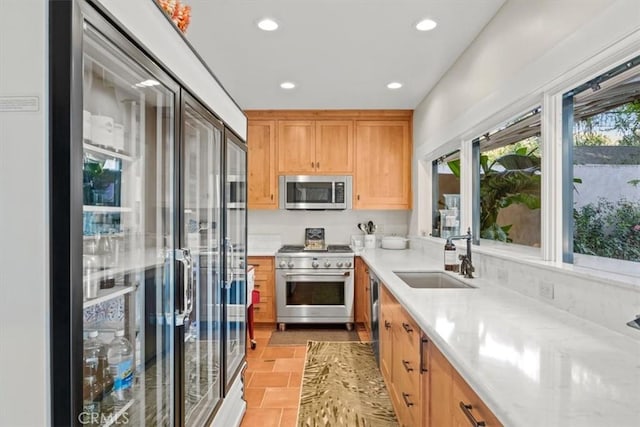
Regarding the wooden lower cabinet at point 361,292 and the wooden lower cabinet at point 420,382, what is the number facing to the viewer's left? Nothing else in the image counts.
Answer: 2

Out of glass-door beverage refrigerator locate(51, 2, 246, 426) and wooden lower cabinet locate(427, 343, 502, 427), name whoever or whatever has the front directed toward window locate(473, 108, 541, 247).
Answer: the glass-door beverage refrigerator

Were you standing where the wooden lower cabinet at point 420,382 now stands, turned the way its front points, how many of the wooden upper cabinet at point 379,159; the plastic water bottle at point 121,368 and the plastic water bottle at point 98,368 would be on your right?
1

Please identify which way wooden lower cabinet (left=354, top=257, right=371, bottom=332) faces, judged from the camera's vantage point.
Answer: facing to the left of the viewer

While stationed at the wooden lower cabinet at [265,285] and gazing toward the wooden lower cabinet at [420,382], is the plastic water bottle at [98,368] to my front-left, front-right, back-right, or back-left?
front-right

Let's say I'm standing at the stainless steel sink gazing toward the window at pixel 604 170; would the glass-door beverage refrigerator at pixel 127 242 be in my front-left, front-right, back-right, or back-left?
front-right

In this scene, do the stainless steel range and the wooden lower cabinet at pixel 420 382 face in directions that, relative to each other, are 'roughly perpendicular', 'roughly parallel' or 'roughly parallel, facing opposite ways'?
roughly perpendicular

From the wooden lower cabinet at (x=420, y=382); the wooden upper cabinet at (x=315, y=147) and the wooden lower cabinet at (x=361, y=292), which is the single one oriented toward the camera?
the wooden upper cabinet

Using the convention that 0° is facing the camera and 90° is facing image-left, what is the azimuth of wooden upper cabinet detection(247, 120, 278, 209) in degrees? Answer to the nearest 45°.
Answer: approximately 0°

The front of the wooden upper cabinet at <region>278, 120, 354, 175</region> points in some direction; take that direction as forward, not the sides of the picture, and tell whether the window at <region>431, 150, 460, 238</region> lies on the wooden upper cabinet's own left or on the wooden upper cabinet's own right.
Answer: on the wooden upper cabinet's own left

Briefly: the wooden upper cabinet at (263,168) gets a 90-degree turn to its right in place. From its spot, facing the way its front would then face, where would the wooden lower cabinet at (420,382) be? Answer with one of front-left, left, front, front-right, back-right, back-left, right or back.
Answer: left

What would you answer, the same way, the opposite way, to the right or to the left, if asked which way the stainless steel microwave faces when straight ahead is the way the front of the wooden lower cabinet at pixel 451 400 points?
to the left

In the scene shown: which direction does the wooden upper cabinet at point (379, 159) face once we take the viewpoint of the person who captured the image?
facing the viewer

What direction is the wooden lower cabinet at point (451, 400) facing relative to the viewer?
to the viewer's left

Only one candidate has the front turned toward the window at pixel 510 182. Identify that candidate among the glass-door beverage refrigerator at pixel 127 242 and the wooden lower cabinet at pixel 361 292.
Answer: the glass-door beverage refrigerator

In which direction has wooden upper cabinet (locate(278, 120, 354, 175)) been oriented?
toward the camera

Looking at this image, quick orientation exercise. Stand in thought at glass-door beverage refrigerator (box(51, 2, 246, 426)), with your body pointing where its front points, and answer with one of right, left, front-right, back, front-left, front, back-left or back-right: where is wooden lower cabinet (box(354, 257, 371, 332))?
front-left

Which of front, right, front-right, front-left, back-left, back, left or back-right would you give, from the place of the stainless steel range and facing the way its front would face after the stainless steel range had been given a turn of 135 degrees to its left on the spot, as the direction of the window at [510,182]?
right

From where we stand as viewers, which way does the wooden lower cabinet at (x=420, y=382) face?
facing to the left of the viewer
